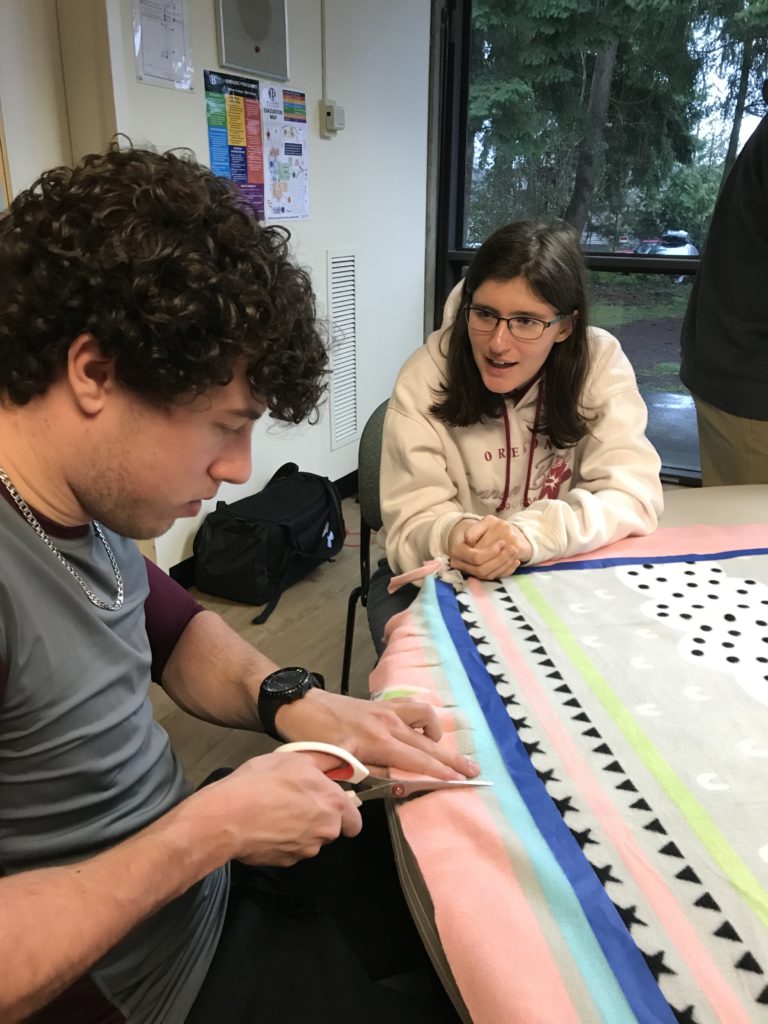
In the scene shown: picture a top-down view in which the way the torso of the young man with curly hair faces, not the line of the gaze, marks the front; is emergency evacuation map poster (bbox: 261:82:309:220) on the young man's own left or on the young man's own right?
on the young man's own left

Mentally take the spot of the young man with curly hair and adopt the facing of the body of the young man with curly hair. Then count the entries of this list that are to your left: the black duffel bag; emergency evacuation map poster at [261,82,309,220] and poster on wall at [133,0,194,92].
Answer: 3

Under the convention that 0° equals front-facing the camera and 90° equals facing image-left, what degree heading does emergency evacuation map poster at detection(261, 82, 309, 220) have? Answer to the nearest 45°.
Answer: approximately 315°

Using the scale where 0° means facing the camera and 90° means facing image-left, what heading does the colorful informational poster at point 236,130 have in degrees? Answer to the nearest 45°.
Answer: approximately 315°

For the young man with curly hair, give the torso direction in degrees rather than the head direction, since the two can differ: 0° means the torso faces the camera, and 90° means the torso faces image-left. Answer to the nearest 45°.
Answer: approximately 270°

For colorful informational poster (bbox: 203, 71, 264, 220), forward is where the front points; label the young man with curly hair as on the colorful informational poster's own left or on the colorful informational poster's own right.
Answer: on the colorful informational poster's own right

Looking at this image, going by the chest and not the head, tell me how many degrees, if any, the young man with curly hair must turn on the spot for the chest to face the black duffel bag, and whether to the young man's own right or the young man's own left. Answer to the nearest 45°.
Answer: approximately 90° to the young man's own left
